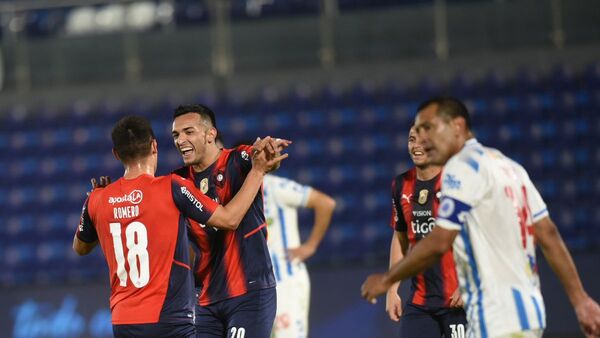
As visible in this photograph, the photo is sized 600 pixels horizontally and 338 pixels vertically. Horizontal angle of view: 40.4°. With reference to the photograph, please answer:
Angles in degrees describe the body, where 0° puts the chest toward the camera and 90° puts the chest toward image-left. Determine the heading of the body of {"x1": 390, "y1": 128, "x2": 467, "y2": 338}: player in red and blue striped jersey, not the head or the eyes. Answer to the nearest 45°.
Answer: approximately 0°

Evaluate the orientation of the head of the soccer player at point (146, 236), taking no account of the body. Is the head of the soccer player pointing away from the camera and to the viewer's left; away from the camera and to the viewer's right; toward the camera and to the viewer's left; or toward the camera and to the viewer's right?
away from the camera and to the viewer's right

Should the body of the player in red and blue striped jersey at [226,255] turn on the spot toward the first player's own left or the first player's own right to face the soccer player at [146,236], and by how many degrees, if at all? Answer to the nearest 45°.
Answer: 0° — they already face them

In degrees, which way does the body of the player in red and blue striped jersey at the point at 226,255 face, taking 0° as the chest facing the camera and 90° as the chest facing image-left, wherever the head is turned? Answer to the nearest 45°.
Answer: approximately 45°

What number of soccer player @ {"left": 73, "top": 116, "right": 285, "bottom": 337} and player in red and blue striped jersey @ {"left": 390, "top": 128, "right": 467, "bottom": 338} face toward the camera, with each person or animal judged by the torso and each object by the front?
1

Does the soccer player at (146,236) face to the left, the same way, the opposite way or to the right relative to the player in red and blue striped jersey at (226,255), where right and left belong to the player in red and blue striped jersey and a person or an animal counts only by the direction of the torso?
the opposite way

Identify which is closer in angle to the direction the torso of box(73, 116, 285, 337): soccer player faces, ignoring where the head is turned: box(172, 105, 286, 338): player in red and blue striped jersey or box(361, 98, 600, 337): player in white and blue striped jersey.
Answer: the player in red and blue striped jersey

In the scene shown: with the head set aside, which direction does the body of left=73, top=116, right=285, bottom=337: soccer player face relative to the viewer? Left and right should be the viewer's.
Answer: facing away from the viewer and to the right of the viewer

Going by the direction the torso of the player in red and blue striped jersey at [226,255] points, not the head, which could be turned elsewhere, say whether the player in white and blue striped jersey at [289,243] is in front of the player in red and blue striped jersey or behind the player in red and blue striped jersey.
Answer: behind

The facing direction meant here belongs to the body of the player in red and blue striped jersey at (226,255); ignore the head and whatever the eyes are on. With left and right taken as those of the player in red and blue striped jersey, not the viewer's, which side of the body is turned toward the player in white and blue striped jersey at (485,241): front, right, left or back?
left

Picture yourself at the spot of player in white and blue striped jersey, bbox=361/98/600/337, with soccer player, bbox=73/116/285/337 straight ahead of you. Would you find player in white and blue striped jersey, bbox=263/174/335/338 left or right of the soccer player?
right

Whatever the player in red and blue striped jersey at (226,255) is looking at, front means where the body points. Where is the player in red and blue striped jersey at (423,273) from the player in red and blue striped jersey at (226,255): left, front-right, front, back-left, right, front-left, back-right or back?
back-left

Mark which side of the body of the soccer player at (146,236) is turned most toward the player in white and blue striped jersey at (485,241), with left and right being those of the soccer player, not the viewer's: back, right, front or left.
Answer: right
